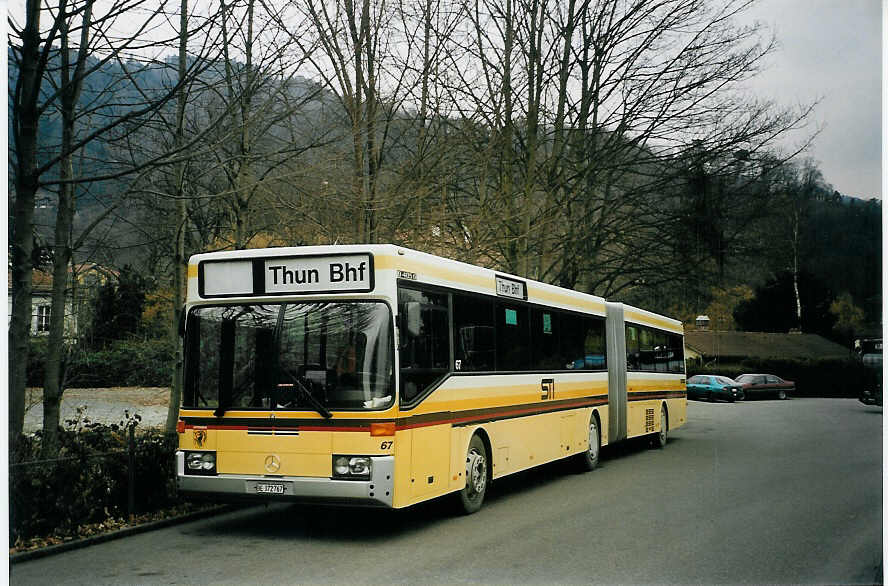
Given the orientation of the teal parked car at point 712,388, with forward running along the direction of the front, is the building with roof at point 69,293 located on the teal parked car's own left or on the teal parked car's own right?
on the teal parked car's own right

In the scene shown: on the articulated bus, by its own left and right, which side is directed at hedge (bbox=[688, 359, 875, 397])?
back

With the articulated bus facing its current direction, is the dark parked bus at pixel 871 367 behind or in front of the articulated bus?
behind

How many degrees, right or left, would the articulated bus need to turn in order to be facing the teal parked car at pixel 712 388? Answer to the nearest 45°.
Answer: approximately 180°

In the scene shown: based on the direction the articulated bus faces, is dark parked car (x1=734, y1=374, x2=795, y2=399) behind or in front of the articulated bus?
behind

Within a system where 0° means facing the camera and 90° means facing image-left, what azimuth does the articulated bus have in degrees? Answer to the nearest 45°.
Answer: approximately 45°

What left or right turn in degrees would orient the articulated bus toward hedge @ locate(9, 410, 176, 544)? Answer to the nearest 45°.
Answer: approximately 45° to its right

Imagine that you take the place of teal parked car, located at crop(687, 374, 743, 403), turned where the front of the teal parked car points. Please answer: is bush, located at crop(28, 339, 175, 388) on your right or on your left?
on your right
